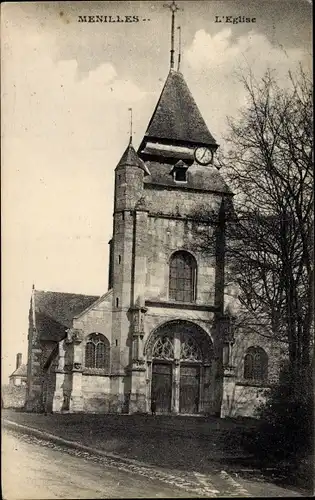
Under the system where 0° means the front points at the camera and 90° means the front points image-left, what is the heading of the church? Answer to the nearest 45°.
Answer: approximately 0°

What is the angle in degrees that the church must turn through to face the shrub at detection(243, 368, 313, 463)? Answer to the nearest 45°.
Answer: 0° — it already faces it
